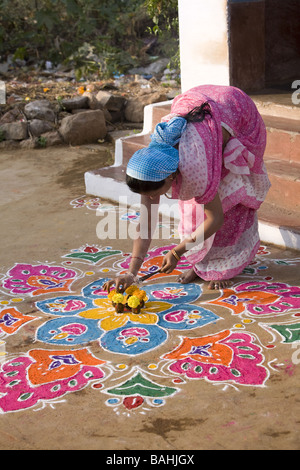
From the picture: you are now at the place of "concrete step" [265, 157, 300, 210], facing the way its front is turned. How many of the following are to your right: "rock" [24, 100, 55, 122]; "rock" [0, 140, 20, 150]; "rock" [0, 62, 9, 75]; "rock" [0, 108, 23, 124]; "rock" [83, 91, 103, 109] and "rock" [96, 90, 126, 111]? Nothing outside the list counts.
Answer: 6

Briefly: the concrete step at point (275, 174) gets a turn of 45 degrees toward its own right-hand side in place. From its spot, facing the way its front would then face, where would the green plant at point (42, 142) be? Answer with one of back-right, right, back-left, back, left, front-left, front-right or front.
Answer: front-right

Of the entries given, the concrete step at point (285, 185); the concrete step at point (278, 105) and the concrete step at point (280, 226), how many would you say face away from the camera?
0

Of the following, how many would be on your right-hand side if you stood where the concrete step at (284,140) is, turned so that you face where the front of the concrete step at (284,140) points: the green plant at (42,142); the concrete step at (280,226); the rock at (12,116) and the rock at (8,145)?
3

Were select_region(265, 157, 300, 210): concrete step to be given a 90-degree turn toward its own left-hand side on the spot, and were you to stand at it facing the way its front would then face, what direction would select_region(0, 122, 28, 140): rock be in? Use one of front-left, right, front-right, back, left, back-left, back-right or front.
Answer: back

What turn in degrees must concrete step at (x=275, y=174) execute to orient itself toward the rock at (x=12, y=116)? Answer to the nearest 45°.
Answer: approximately 90° to its right

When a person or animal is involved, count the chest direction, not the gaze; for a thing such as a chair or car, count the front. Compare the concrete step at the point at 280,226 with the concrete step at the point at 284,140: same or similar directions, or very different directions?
same or similar directions

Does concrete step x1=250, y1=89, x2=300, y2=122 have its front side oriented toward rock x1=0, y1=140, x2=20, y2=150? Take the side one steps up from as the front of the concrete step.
no

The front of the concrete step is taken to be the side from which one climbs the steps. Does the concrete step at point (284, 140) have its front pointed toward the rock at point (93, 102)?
no

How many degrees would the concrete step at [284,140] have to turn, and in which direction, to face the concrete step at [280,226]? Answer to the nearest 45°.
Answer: approximately 45° to its left

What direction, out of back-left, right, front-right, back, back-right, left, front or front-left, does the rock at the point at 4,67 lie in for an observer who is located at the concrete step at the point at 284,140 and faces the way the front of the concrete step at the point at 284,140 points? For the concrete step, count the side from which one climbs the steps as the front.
right

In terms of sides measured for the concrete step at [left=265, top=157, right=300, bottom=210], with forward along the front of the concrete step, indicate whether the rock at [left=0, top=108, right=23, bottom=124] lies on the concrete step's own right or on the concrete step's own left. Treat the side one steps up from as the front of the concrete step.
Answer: on the concrete step's own right

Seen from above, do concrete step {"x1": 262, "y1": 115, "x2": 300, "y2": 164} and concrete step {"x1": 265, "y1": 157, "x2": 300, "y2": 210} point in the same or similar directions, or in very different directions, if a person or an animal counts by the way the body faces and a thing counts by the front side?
same or similar directions

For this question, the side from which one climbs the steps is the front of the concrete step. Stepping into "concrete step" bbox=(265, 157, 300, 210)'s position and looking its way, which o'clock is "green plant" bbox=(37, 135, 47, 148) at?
The green plant is roughly at 3 o'clock from the concrete step.

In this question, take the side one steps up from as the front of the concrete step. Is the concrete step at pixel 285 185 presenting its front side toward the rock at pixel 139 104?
no

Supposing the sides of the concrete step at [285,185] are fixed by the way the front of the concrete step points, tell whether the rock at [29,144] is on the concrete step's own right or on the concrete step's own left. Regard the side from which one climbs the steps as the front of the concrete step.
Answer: on the concrete step's own right

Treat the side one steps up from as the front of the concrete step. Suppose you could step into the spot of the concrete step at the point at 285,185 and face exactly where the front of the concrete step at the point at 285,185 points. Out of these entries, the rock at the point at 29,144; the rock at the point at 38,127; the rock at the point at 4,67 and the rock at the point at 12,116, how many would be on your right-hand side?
4

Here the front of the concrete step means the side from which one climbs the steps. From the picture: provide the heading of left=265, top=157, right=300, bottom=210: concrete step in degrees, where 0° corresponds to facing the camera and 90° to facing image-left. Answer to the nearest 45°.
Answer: approximately 45°

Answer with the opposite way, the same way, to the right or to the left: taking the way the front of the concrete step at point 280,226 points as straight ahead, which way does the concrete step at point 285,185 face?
the same way

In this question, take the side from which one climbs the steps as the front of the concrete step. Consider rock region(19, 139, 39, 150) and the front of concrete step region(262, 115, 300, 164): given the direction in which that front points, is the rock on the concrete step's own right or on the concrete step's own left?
on the concrete step's own right

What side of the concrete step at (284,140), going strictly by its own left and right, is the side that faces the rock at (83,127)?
right

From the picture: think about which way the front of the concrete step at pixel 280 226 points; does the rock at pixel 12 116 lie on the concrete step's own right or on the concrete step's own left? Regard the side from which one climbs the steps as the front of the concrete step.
on the concrete step's own right

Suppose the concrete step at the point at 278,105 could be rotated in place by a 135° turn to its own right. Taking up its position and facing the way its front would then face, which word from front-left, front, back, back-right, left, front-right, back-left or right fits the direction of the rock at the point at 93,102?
front-left

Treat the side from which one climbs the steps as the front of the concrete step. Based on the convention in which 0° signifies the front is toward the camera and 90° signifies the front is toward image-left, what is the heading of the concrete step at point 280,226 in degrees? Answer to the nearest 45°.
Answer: approximately 45°

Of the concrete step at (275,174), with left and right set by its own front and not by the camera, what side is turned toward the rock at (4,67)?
right
